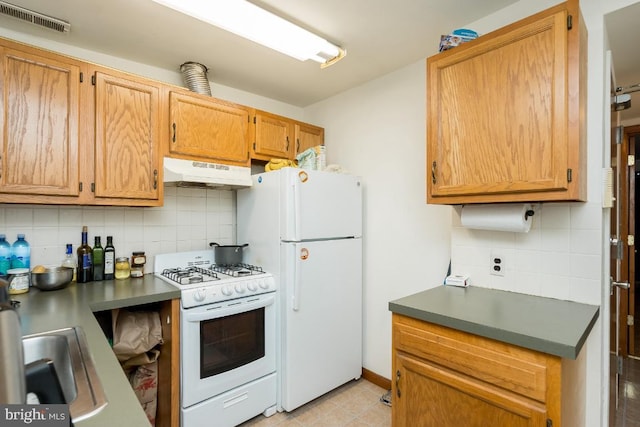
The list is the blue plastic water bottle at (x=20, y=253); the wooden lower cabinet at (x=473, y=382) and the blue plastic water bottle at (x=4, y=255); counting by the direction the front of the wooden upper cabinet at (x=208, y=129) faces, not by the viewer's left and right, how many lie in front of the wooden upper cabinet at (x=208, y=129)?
1

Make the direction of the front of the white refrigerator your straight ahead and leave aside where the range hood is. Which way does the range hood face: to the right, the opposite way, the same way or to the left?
the same way

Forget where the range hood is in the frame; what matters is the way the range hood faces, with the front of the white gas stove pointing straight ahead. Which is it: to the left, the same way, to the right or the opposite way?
the same way

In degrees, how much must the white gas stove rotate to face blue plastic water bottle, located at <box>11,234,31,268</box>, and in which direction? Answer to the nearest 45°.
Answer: approximately 135° to its right

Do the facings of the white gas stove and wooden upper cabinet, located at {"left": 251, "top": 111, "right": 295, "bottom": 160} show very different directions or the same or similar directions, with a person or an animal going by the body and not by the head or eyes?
same or similar directions

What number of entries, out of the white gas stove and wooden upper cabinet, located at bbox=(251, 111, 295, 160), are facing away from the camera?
0

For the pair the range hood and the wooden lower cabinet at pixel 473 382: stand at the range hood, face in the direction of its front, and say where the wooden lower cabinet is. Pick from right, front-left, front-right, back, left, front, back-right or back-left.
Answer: front

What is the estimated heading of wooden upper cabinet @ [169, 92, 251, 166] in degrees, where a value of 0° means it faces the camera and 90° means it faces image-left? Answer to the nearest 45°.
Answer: approximately 315°

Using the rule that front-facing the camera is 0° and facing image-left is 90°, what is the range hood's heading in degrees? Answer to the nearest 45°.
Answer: approximately 315°

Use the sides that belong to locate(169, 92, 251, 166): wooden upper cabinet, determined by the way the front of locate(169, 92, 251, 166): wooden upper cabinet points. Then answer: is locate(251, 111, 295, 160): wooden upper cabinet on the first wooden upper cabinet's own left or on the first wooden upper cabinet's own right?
on the first wooden upper cabinet's own left

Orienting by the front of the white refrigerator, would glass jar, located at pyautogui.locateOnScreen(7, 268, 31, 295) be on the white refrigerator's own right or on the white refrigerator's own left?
on the white refrigerator's own right

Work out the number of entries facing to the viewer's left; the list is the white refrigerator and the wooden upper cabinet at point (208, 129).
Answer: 0

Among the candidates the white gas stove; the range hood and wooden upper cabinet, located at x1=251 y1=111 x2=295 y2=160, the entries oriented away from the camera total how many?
0

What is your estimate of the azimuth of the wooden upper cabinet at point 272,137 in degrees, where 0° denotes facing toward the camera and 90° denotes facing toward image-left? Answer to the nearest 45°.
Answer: approximately 315°

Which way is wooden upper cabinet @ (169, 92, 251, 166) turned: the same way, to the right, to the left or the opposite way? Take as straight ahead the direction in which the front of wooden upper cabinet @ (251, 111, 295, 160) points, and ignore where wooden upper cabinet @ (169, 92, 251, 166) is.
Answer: the same way

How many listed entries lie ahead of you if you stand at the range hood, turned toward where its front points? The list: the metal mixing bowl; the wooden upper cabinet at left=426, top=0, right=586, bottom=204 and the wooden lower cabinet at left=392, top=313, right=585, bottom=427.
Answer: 2
